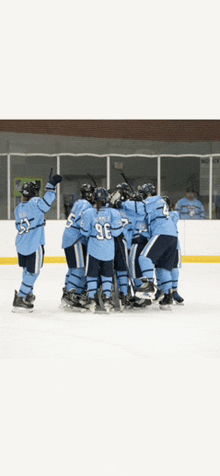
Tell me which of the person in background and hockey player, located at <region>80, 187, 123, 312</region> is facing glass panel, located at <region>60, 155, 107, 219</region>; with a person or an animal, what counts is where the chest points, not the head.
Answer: the hockey player

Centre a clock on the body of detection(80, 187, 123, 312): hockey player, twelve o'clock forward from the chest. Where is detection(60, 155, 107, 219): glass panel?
The glass panel is roughly at 12 o'clock from the hockey player.

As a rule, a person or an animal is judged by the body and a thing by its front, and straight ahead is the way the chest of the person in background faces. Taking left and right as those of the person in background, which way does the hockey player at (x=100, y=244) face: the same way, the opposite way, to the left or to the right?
the opposite way

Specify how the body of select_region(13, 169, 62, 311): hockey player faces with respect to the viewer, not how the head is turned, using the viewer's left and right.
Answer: facing away from the viewer and to the right of the viewer

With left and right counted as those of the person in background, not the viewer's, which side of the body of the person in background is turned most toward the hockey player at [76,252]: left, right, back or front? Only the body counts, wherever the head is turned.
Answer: front

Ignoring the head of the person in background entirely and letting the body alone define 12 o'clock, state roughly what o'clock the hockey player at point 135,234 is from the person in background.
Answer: The hockey player is roughly at 12 o'clock from the person in background.

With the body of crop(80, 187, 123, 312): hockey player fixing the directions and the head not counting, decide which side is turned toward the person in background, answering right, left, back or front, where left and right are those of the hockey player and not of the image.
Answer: front

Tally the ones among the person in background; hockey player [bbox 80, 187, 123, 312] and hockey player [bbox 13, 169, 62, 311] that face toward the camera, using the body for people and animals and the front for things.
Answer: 1

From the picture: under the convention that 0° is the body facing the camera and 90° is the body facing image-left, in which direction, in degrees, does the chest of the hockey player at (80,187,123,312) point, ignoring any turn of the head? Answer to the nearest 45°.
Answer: approximately 180°

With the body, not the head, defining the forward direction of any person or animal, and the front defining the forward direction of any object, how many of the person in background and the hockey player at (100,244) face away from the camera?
1

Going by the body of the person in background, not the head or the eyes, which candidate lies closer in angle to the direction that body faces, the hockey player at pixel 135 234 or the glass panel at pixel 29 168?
the hockey player

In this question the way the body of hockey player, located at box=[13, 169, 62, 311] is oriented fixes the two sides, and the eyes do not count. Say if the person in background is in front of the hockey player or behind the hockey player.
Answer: in front

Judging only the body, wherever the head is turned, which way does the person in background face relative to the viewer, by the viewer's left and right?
facing the viewer

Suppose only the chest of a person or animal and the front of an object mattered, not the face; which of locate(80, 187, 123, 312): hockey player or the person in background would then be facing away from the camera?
the hockey player

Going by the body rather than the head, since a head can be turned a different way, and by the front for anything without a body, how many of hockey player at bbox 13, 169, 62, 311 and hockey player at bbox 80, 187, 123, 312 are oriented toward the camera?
0

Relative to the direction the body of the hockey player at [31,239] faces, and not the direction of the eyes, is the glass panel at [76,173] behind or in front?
in front

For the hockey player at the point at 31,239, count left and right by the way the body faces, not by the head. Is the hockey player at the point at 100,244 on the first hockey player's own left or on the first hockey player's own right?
on the first hockey player's own right

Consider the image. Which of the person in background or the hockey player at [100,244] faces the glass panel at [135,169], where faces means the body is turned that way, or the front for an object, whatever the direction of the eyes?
the hockey player
